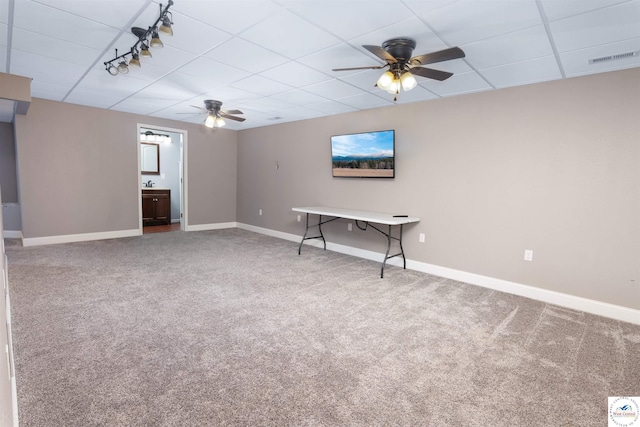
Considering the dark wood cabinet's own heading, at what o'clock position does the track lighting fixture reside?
The track lighting fixture is roughly at 12 o'clock from the dark wood cabinet.

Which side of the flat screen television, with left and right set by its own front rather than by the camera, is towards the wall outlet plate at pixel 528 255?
left

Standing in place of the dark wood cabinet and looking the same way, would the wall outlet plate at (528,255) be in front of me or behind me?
in front

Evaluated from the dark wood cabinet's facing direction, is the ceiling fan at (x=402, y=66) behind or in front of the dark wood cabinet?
in front

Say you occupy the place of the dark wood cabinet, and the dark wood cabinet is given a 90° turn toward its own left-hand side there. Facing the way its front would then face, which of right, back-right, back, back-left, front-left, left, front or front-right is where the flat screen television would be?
front-right

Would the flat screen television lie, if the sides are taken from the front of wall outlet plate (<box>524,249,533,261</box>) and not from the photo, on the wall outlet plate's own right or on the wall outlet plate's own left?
on the wall outlet plate's own right

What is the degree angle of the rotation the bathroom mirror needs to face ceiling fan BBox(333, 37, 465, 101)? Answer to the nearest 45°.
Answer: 0° — it already faces it

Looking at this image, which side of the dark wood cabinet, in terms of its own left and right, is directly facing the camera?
front

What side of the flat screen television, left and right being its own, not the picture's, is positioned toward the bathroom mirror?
right

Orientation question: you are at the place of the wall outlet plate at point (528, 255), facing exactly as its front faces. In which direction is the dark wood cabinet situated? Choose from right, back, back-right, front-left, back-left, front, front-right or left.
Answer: right

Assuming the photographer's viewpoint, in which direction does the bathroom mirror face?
facing the viewer
